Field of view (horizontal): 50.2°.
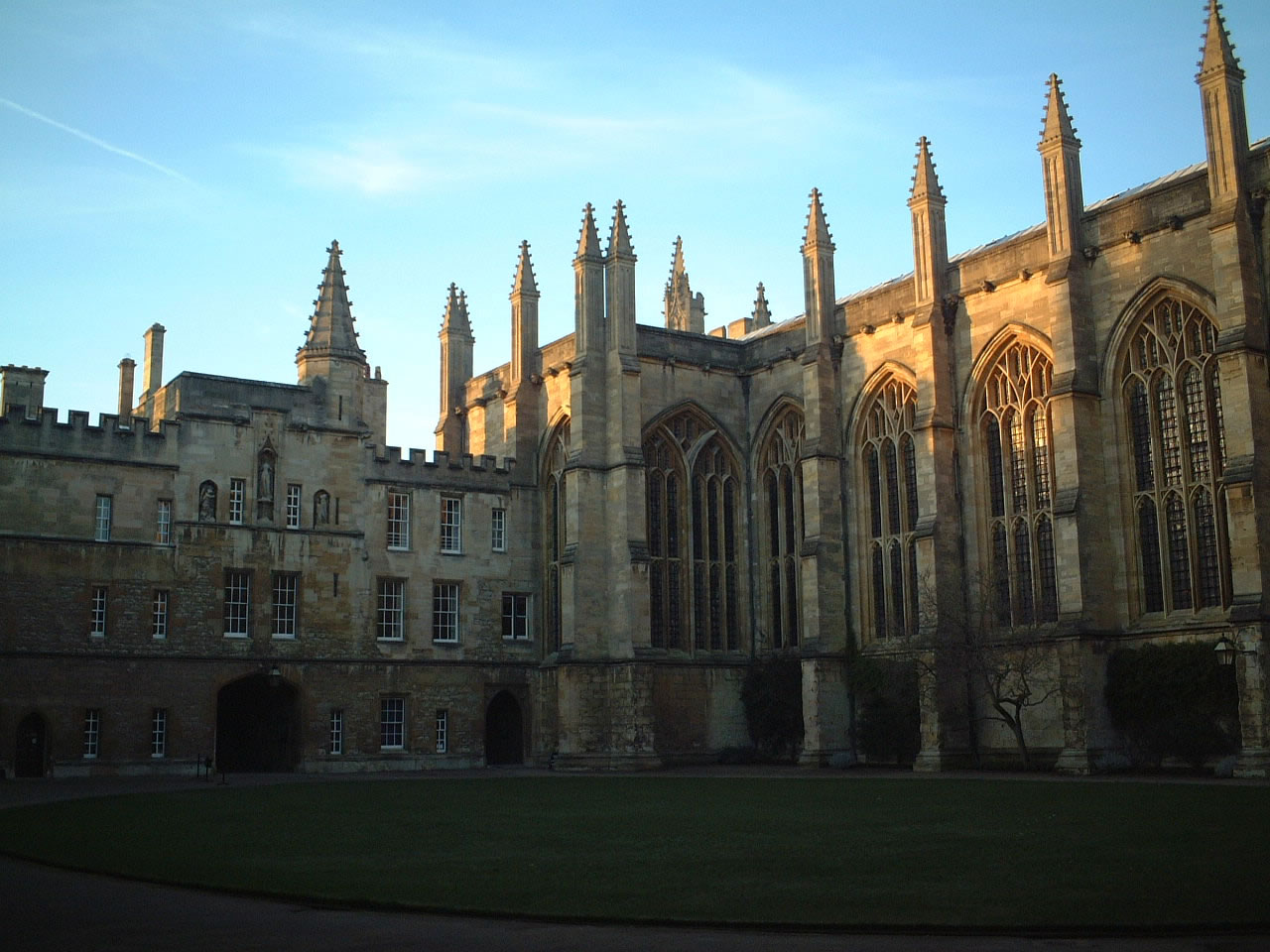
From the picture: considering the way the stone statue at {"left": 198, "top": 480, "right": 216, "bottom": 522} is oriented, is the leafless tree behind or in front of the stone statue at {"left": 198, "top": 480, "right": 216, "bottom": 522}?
in front

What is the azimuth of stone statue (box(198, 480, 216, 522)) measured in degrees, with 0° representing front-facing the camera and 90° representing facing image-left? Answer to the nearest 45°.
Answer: approximately 315°

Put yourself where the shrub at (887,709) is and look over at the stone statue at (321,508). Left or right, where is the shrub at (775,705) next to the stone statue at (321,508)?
right

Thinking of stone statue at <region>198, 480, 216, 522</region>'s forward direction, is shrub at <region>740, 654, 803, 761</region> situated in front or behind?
in front

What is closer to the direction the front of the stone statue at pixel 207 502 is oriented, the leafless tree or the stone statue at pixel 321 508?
the leafless tree

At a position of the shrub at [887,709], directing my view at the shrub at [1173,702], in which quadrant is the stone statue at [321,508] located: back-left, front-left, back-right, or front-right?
back-right

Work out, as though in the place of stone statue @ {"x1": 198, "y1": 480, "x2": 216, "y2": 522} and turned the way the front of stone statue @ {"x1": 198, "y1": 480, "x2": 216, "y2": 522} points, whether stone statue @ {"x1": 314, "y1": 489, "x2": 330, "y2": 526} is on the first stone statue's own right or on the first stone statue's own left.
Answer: on the first stone statue's own left

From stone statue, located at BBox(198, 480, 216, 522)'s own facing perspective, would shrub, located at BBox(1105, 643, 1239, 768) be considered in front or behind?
in front
